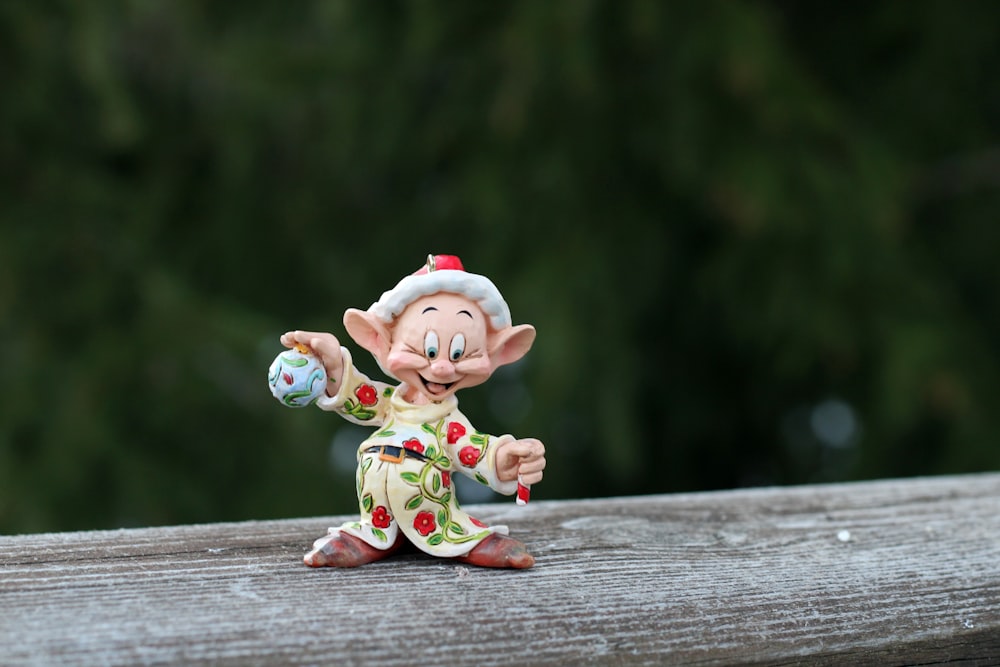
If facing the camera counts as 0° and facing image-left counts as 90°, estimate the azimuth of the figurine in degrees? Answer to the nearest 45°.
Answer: approximately 0°
